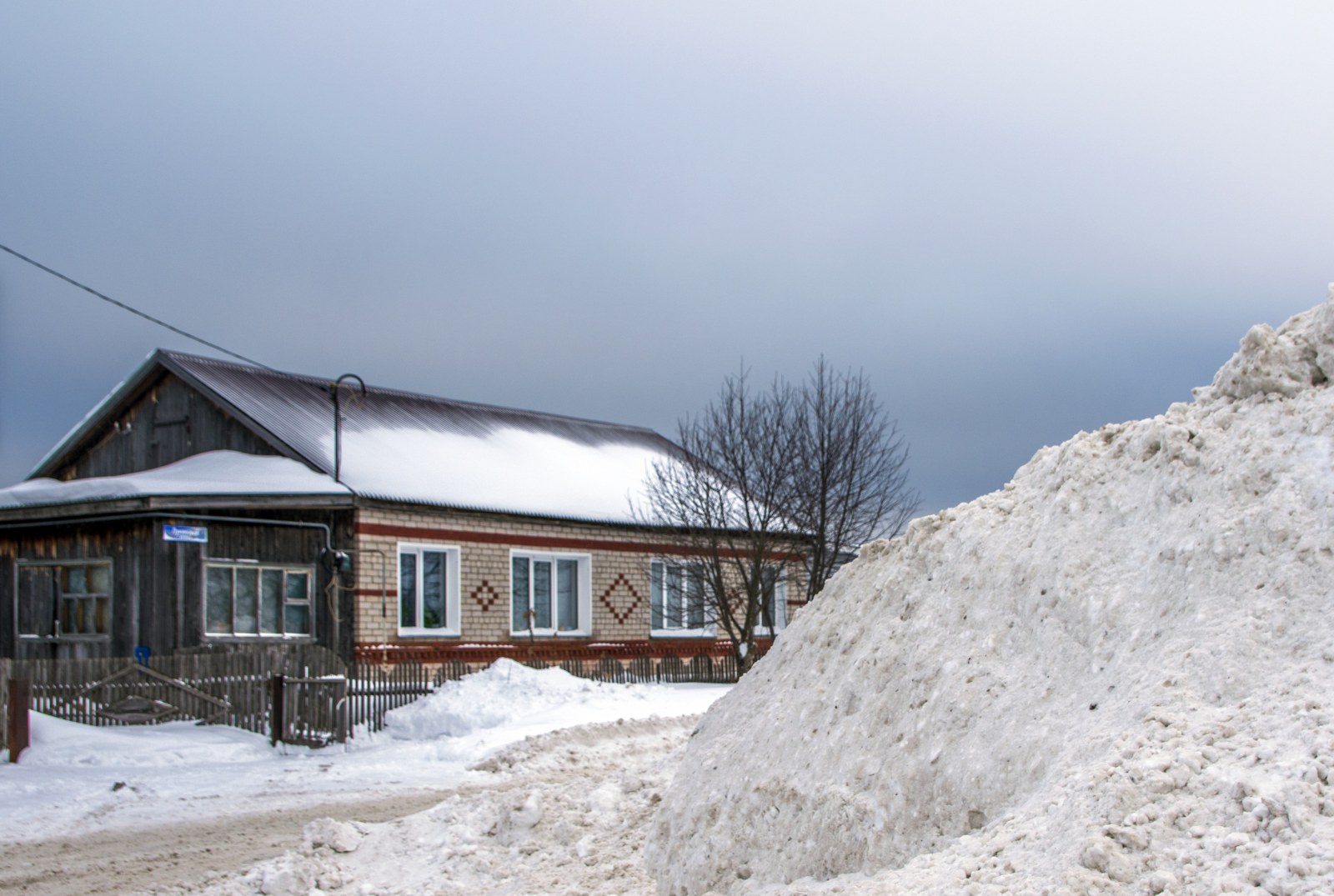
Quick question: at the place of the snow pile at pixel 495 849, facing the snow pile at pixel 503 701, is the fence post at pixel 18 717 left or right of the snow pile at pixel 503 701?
left

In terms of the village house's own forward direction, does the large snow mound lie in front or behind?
in front

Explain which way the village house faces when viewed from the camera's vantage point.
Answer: facing the viewer and to the right of the viewer

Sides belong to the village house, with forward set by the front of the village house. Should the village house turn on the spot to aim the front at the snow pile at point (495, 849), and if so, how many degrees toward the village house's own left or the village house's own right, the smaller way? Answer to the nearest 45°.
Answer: approximately 45° to the village house's own right
